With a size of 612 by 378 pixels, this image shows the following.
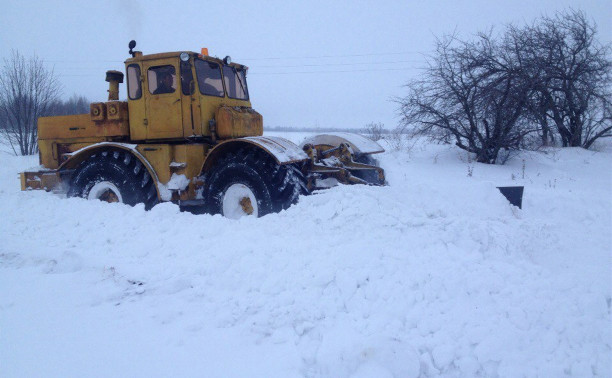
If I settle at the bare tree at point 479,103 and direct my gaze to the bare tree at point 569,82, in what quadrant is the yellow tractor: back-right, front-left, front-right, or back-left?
back-right
